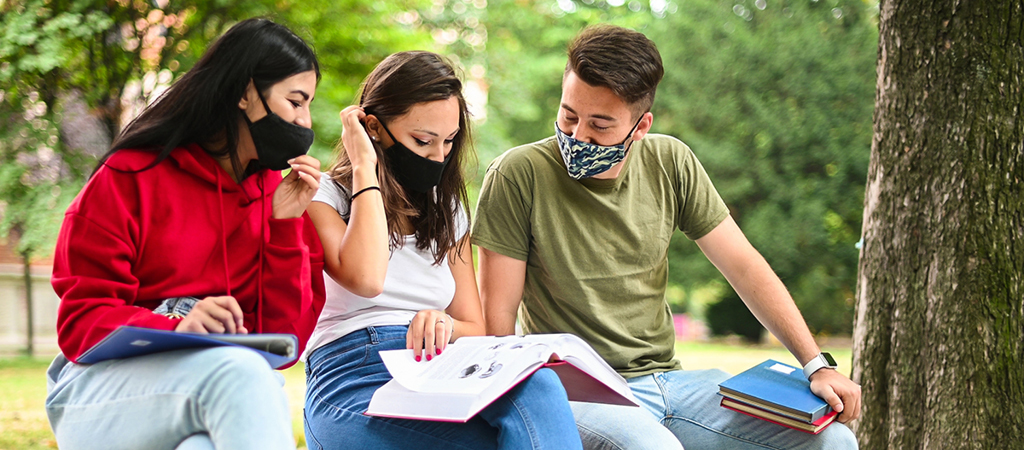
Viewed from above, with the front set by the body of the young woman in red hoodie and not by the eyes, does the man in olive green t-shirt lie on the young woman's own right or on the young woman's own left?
on the young woman's own left

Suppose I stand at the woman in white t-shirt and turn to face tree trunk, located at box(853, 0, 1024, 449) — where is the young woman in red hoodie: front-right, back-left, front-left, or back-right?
back-right

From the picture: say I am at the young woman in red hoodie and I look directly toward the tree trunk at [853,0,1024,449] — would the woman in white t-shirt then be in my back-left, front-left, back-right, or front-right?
front-left

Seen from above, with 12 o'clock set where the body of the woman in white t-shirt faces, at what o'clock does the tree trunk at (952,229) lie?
The tree trunk is roughly at 10 o'clock from the woman in white t-shirt.

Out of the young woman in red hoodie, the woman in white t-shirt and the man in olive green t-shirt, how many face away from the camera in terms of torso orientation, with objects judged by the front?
0

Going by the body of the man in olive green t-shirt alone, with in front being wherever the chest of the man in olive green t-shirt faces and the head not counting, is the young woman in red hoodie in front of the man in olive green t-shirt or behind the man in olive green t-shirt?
in front

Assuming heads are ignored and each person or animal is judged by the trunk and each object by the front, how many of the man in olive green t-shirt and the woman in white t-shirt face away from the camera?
0

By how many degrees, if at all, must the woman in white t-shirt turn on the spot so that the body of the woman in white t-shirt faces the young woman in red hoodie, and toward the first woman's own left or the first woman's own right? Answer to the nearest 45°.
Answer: approximately 90° to the first woman's own right

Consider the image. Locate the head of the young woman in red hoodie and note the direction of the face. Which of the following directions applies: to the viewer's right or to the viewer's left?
to the viewer's right

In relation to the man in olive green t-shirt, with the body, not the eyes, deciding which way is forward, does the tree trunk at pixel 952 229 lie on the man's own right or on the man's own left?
on the man's own left

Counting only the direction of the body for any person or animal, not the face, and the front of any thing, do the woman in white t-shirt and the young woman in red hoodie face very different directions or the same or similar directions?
same or similar directions

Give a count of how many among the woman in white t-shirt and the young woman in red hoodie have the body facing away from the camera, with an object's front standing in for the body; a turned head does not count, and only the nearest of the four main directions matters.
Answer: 0

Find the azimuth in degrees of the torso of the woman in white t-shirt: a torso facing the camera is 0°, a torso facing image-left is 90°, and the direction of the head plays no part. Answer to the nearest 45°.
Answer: approximately 315°

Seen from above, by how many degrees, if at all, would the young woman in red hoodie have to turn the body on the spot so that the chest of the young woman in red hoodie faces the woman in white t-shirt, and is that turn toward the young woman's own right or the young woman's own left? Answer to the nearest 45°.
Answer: approximately 45° to the young woman's own left

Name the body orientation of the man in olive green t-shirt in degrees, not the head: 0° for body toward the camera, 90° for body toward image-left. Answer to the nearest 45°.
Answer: approximately 0°

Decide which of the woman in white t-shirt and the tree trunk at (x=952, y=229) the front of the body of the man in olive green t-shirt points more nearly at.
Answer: the woman in white t-shirt

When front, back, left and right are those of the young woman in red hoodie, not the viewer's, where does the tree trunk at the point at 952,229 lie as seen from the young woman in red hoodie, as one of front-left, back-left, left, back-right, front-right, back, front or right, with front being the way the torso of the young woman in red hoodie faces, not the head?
front-left

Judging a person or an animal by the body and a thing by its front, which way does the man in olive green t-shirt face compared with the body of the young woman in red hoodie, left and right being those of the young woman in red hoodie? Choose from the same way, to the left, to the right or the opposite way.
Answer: to the right
